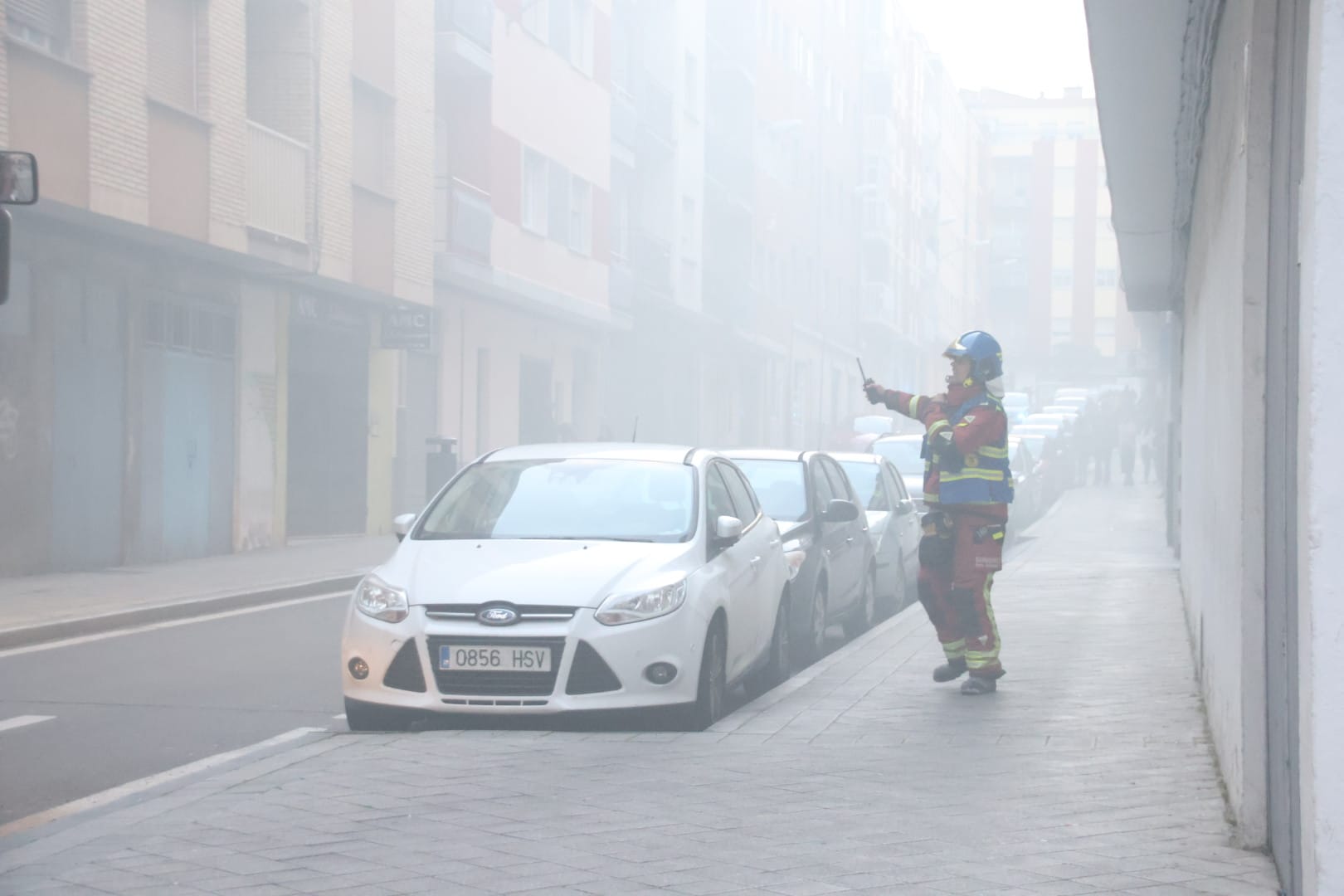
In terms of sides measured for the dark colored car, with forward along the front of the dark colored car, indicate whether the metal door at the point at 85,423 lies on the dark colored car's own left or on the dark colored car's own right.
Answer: on the dark colored car's own right

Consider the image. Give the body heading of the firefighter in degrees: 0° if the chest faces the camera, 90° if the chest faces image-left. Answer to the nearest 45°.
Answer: approximately 90°

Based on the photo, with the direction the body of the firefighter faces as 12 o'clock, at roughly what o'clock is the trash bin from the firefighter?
The trash bin is roughly at 2 o'clock from the firefighter.

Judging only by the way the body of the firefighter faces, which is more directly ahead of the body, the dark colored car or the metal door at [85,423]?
the metal door

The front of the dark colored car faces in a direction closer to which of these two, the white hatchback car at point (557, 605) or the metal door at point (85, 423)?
the white hatchback car
